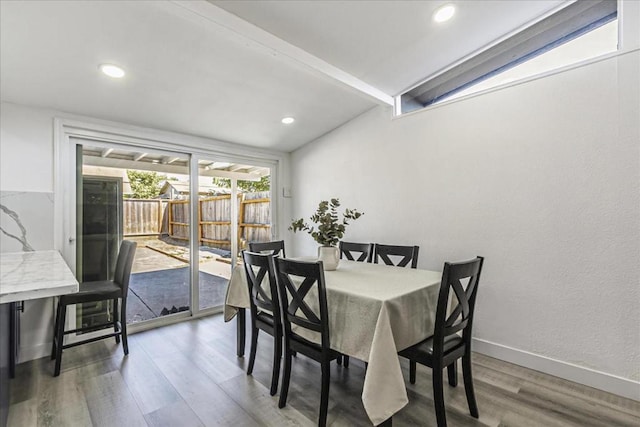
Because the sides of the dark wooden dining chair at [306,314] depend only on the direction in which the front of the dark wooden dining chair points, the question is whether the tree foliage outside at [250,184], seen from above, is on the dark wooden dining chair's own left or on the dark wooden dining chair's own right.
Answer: on the dark wooden dining chair's own left

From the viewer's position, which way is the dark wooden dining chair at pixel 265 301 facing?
facing away from the viewer and to the right of the viewer

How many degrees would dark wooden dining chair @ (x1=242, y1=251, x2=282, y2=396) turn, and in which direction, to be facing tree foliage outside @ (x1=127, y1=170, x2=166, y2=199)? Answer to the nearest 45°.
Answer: approximately 90° to its left

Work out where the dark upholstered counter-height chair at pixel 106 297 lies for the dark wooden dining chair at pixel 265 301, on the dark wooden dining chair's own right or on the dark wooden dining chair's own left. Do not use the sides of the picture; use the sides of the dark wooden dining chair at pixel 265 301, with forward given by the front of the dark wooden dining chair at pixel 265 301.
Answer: on the dark wooden dining chair's own left

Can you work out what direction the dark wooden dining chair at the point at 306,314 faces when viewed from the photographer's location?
facing away from the viewer and to the right of the viewer

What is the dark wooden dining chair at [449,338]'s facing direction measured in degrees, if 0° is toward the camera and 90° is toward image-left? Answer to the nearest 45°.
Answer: approximately 135°

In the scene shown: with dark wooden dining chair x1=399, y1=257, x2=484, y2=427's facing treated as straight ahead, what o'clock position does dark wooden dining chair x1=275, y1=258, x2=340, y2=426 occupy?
dark wooden dining chair x1=275, y1=258, x2=340, y2=426 is roughly at 10 o'clock from dark wooden dining chair x1=399, y1=257, x2=484, y2=427.

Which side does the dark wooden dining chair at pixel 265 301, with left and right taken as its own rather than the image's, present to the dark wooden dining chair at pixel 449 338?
right
